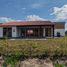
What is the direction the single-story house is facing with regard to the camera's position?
facing the viewer
